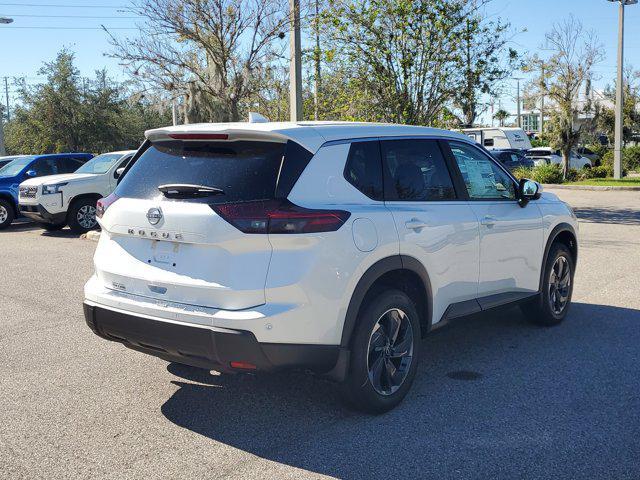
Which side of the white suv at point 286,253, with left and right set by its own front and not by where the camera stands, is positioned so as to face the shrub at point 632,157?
front

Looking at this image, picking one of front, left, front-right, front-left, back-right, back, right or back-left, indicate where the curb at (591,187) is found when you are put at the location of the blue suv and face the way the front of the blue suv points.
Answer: back-left

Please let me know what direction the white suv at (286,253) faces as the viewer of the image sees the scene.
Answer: facing away from the viewer and to the right of the viewer

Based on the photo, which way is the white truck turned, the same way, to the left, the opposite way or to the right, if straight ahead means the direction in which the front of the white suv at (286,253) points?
the opposite way

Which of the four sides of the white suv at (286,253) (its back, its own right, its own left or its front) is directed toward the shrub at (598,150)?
front

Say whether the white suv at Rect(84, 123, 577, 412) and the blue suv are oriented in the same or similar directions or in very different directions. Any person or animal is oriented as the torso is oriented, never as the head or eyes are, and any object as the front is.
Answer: very different directions

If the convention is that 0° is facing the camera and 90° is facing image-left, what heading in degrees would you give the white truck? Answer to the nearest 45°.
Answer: approximately 45°

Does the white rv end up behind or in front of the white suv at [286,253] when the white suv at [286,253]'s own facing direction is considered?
in front

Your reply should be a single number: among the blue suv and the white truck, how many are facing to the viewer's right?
0

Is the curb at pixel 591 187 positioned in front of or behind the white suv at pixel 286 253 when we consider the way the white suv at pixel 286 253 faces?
in front
